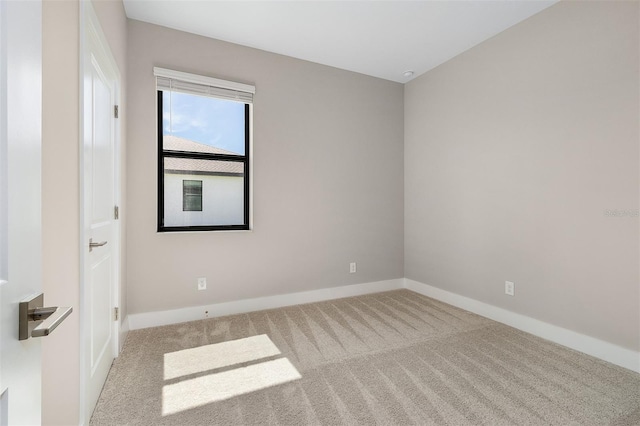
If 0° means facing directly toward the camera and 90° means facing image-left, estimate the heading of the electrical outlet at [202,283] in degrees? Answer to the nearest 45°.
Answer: approximately 0°

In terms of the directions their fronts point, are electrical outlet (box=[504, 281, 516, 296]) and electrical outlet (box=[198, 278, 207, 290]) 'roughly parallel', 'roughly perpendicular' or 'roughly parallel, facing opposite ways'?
roughly perpendicular

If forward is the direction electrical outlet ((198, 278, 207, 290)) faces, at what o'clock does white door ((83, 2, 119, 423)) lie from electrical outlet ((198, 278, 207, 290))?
The white door is roughly at 1 o'clock from the electrical outlet.

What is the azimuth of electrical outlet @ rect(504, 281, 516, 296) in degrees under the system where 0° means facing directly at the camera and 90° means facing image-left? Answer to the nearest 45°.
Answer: approximately 45°

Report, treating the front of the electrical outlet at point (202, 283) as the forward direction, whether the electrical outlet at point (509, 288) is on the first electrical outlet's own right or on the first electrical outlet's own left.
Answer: on the first electrical outlet's own left
